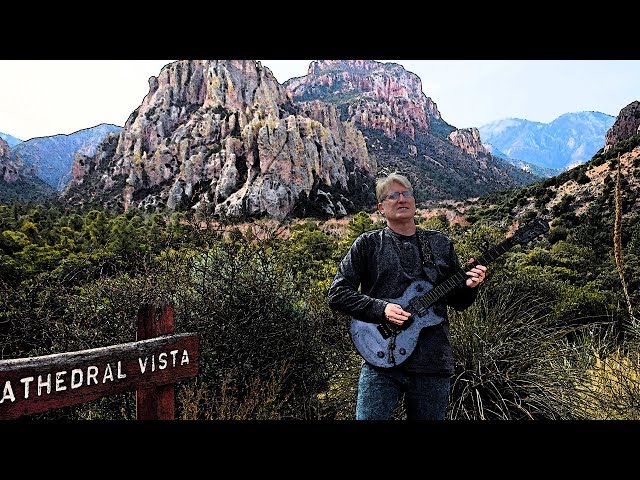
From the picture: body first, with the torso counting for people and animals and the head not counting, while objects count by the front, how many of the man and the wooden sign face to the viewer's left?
0

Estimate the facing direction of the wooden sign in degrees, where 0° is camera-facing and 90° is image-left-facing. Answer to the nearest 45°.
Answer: approximately 315°

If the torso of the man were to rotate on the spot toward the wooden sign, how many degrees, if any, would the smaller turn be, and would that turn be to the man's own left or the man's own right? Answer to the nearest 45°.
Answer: approximately 90° to the man's own right

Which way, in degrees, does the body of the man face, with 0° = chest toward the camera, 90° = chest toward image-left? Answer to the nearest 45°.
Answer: approximately 0°

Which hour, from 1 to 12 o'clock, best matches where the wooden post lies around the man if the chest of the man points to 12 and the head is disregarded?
The wooden post is roughly at 3 o'clock from the man.

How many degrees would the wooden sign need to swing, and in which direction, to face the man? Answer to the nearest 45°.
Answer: approximately 45° to its left
